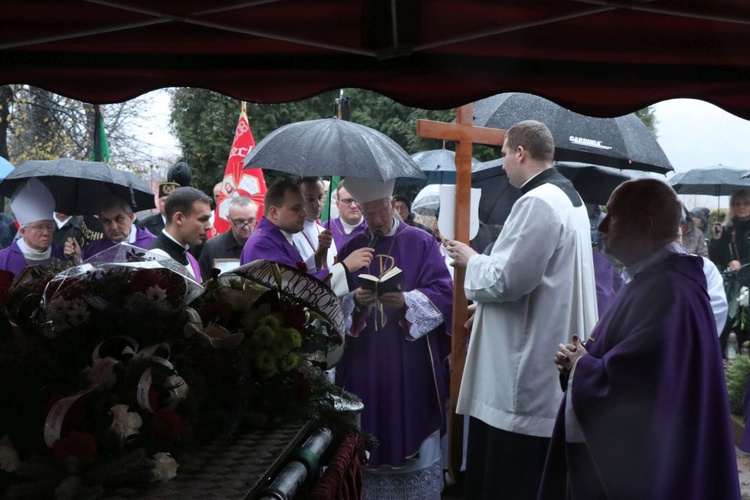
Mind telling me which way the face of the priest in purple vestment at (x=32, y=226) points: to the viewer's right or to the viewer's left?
to the viewer's right

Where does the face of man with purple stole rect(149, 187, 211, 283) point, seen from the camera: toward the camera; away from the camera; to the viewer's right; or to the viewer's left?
to the viewer's right

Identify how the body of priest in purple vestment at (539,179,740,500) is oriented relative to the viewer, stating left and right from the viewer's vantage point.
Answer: facing to the left of the viewer

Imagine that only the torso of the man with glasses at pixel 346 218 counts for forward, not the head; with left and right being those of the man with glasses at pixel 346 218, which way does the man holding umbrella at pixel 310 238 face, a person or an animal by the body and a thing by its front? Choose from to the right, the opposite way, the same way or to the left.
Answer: the same way

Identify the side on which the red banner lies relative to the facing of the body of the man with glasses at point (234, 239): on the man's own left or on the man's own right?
on the man's own left

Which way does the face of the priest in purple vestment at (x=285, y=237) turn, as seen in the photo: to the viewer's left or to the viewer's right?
to the viewer's right

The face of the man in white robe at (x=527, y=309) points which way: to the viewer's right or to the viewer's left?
to the viewer's left

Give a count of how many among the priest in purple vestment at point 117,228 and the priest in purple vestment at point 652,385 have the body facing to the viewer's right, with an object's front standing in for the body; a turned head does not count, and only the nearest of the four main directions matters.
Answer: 0

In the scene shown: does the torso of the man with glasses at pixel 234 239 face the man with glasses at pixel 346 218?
no

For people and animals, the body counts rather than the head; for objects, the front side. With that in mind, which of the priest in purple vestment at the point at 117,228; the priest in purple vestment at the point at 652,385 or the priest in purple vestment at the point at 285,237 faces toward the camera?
the priest in purple vestment at the point at 117,228

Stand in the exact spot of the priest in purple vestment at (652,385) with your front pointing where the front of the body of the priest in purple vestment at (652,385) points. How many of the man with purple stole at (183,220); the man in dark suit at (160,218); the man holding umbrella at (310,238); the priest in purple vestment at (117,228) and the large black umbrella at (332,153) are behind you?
0

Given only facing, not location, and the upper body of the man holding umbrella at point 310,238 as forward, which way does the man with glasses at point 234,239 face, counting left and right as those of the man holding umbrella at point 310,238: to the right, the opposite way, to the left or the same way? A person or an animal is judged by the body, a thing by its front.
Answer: the same way

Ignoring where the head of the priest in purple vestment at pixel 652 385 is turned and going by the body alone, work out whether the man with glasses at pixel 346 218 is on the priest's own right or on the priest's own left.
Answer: on the priest's own right

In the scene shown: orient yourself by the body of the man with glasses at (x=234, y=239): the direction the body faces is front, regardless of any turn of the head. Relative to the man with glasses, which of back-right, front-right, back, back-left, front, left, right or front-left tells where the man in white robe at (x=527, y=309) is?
front

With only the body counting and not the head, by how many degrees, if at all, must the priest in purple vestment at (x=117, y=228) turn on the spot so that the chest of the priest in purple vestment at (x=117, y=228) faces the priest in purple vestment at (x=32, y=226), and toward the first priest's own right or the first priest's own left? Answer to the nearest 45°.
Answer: approximately 90° to the first priest's own right

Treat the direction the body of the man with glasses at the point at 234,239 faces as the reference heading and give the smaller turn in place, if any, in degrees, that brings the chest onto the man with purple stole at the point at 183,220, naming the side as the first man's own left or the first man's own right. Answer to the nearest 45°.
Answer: approximately 45° to the first man's own right
